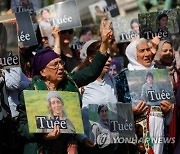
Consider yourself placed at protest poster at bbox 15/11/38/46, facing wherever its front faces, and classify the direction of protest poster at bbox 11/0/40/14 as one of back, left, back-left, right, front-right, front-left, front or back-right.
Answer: back

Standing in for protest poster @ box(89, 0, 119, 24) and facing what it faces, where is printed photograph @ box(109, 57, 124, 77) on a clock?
The printed photograph is roughly at 12 o'clock from the protest poster.

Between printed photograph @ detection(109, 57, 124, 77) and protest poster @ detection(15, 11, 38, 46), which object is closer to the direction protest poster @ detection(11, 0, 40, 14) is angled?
the protest poster

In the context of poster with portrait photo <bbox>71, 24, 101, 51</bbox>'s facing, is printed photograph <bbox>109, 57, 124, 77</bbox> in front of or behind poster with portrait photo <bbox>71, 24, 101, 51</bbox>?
in front

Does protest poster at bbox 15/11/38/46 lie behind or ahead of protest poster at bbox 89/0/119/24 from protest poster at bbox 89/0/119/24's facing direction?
ahead

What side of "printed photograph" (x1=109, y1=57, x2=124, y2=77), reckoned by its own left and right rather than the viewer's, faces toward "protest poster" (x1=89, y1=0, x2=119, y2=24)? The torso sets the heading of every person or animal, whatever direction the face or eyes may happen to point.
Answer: back

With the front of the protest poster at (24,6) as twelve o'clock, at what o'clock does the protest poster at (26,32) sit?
the protest poster at (26,32) is roughly at 12 o'clock from the protest poster at (24,6).

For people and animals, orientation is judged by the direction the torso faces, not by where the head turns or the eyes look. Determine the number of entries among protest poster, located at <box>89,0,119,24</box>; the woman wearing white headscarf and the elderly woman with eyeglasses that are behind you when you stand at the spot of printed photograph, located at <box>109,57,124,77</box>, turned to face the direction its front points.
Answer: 1

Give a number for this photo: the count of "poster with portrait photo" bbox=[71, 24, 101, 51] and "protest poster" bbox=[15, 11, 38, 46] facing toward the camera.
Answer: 2

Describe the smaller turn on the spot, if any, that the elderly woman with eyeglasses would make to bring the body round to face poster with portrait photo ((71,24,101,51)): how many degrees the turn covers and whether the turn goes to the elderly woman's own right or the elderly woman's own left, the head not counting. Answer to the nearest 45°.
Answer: approximately 135° to the elderly woman's own left

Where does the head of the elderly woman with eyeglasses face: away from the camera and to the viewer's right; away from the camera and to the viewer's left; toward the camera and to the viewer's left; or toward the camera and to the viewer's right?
toward the camera and to the viewer's right
